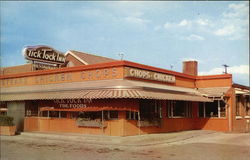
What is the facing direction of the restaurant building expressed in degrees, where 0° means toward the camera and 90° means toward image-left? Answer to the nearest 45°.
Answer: approximately 45°

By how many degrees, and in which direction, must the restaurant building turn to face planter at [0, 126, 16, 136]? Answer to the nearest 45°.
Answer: approximately 45° to its right

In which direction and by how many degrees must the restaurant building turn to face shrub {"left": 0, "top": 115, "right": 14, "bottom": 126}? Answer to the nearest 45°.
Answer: approximately 45° to its right
